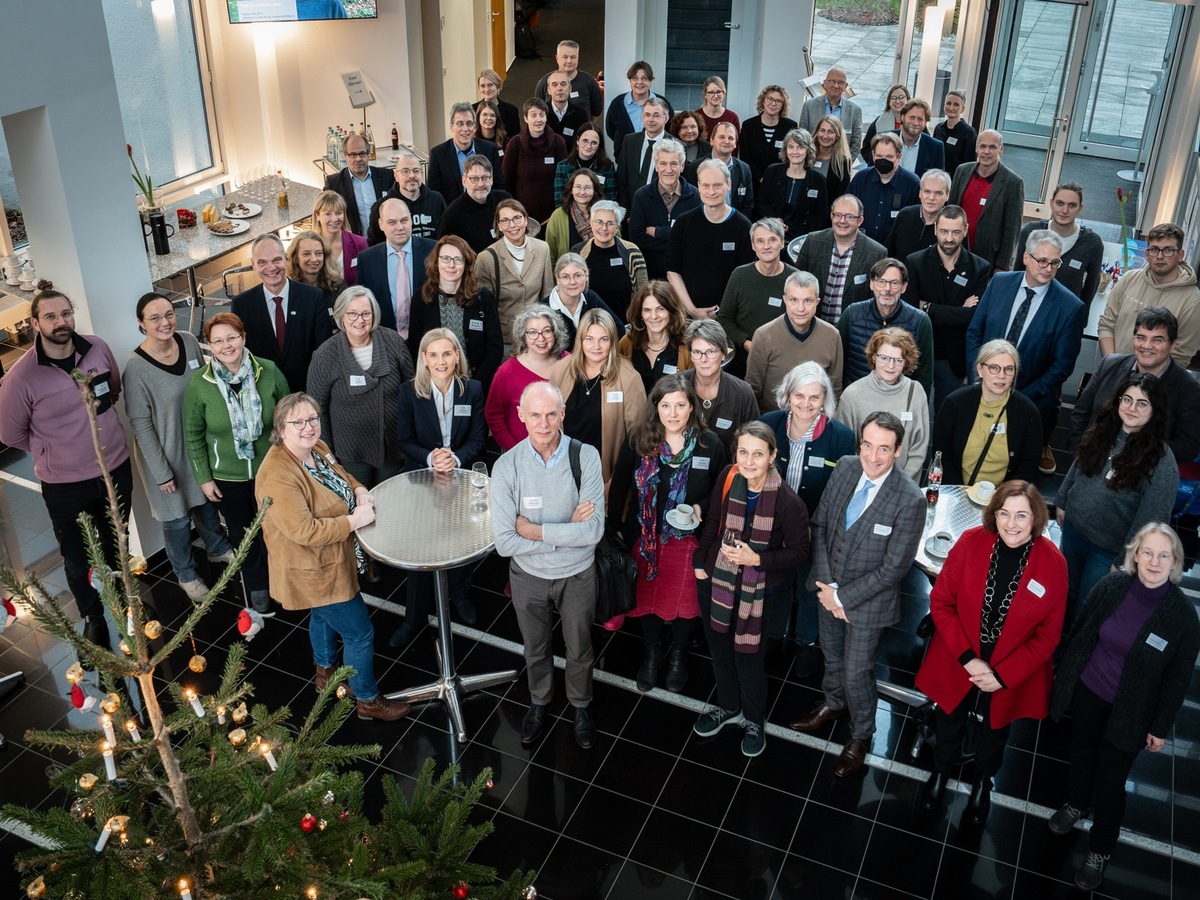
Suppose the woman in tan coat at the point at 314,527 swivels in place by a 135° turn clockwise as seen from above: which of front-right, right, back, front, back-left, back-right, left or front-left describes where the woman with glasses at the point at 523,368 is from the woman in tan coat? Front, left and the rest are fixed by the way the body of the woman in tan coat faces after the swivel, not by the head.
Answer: back-right

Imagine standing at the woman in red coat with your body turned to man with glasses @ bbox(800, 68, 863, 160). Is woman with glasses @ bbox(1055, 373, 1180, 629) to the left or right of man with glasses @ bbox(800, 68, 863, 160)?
right

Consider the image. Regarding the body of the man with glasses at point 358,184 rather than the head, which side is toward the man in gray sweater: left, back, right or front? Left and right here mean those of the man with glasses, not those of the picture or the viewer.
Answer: front

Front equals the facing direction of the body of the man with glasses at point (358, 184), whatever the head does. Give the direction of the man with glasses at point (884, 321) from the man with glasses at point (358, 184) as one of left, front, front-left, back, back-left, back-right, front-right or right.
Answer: front-left

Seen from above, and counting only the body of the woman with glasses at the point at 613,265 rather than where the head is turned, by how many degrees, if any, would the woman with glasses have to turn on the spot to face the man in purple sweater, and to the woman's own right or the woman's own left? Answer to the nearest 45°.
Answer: approximately 45° to the woman's own right

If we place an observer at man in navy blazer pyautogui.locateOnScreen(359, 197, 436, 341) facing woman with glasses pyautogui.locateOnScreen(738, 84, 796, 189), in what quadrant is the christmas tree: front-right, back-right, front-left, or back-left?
back-right

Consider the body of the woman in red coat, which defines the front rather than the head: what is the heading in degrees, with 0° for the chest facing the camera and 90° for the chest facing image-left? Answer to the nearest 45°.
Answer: approximately 0°

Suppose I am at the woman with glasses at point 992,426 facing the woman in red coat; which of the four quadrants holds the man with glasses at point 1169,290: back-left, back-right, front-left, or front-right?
back-left

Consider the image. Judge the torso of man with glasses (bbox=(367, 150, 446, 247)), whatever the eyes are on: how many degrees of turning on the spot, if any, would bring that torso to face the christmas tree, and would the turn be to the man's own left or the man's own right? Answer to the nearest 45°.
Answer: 0° — they already face it

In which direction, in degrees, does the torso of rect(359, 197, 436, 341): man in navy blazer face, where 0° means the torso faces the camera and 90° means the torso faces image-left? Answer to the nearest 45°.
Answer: approximately 0°
